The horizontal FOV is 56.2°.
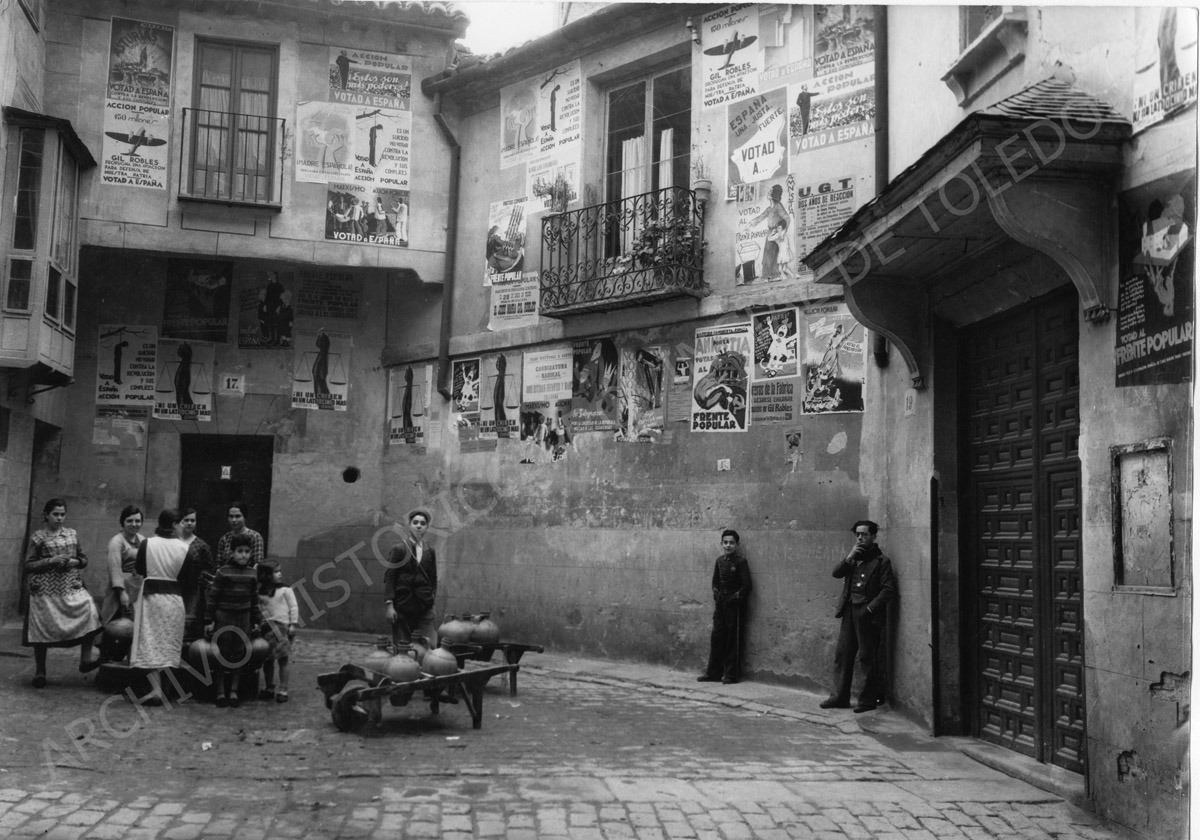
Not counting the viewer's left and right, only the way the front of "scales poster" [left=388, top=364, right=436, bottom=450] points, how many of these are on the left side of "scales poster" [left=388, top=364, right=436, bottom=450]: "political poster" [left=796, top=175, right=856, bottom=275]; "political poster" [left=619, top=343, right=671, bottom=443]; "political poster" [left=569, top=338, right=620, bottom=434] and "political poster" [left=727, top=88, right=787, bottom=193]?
4

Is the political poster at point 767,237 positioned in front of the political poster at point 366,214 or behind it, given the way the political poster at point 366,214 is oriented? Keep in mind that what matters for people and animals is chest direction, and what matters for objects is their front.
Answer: in front

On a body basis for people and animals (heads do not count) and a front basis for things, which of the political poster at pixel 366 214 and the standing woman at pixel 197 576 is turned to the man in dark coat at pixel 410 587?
the political poster

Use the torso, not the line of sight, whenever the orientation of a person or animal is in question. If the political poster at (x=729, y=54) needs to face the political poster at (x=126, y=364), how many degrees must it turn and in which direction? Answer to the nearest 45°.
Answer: approximately 45° to its right

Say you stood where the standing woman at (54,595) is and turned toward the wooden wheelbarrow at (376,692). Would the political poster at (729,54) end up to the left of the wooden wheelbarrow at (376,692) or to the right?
left
